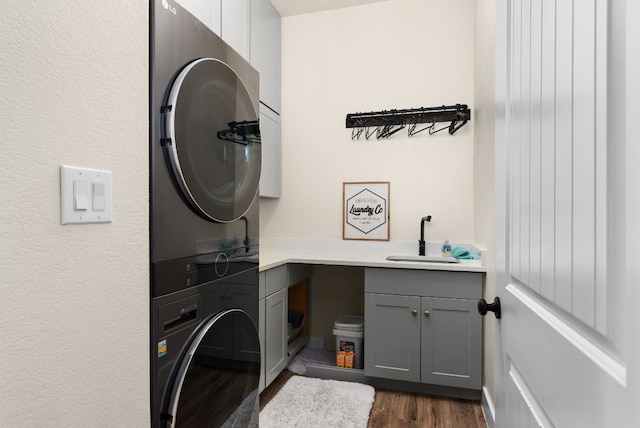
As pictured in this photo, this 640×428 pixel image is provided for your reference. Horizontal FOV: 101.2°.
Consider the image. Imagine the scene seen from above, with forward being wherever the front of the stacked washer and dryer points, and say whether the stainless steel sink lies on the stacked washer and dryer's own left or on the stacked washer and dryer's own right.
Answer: on the stacked washer and dryer's own left

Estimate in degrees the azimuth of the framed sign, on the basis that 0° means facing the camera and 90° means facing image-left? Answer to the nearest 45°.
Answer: approximately 0°

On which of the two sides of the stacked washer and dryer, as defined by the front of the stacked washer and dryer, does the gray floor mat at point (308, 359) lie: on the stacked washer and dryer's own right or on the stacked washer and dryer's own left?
on the stacked washer and dryer's own left

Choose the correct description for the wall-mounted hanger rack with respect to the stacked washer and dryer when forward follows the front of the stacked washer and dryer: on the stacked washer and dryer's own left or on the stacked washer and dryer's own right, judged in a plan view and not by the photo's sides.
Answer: on the stacked washer and dryer's own left

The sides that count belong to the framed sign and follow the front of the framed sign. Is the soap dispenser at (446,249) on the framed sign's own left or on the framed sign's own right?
on the framed sign's own left

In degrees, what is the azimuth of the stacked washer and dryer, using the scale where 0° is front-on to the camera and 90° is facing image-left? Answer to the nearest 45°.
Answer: approximately 315°

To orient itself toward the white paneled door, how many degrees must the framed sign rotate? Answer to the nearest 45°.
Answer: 0° — it already faces it

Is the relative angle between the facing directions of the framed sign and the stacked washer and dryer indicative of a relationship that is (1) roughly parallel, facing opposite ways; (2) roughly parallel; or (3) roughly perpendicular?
roughly perpendicular
